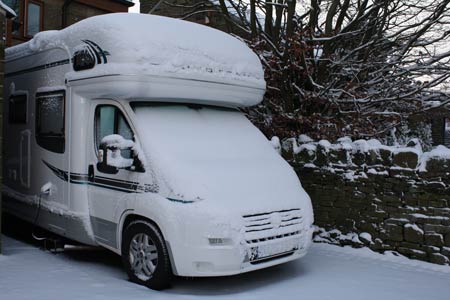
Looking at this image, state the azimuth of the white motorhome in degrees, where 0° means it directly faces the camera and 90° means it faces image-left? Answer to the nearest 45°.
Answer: approximately 315°

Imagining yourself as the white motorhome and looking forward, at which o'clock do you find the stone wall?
The stone wall is roughly at 10 o'clock from the white motorhome.

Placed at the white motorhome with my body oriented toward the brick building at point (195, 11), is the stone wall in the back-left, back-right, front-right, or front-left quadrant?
front-right

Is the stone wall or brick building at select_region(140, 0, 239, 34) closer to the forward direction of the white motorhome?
the stone wall

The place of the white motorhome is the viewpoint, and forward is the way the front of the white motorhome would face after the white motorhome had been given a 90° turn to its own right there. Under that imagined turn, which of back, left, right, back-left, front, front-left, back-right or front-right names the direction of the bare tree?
back

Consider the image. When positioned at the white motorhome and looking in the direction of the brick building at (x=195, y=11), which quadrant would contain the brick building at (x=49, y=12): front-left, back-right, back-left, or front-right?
front-left

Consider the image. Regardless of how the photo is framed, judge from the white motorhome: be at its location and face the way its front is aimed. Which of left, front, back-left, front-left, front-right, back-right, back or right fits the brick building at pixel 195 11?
back-left

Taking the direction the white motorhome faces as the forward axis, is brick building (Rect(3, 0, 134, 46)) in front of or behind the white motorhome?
behind
